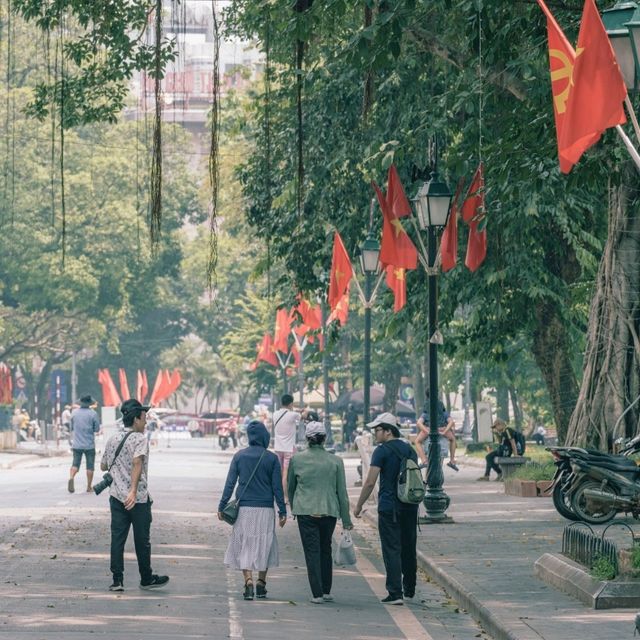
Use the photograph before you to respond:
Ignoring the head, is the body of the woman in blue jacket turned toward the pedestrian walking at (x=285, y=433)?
yes

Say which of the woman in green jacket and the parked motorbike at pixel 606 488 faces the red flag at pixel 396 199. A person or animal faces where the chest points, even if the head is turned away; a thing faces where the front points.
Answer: the woman in green jacket

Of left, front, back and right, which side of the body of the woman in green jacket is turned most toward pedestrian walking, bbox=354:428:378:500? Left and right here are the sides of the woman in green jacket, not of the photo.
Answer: front

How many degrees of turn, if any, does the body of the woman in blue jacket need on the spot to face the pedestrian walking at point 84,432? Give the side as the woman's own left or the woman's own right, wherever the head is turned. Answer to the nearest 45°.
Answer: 0° — they already face them

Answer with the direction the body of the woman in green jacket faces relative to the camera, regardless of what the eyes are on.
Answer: away from the camera

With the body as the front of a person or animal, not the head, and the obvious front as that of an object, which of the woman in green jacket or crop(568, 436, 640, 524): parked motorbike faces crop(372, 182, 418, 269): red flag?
the woman in green jacket

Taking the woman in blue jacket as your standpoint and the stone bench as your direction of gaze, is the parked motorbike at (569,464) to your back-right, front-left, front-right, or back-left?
front-right

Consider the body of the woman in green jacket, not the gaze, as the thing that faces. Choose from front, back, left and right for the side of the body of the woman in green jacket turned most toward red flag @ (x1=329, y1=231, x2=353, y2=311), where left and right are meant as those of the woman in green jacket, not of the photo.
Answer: front

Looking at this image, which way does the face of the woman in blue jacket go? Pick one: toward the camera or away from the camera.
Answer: away from the camera

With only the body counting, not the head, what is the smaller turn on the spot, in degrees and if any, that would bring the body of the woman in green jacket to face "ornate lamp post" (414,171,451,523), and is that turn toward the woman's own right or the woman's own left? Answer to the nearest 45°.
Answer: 0° — they already face it

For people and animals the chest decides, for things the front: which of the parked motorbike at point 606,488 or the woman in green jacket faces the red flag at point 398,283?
the woman in green jacket

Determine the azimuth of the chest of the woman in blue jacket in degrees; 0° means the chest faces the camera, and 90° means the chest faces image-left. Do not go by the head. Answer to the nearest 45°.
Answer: approximately 180°
